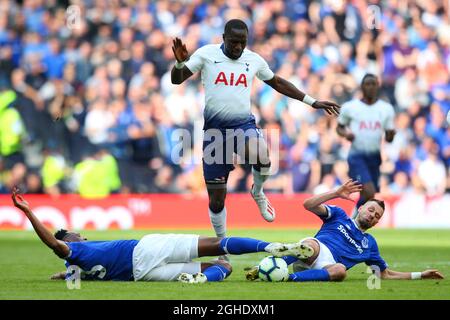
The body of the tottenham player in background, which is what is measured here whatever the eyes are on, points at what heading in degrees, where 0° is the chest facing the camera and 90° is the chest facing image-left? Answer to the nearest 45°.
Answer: approximately 0°

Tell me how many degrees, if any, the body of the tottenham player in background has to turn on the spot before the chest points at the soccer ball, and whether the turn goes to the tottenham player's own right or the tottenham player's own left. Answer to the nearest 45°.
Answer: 0° — they already face it
